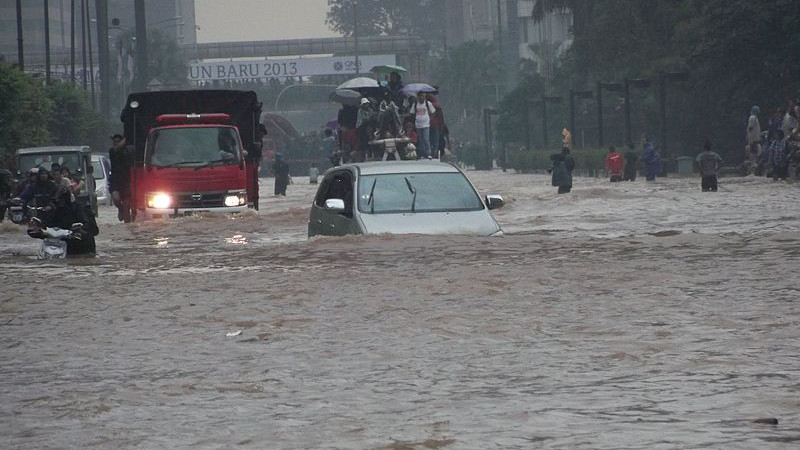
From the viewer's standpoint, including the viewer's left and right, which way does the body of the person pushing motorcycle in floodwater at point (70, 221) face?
facing the viewer and to the left of the viewer

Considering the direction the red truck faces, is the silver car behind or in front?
in front

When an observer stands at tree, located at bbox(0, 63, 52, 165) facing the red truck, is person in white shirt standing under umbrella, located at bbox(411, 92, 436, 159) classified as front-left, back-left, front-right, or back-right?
front-left

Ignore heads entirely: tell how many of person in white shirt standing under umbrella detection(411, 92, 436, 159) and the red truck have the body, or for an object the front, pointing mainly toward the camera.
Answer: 2

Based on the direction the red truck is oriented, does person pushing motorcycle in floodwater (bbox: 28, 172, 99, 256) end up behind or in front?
in front

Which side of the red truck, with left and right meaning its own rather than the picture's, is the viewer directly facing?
front

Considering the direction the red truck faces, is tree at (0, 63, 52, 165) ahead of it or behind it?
behind

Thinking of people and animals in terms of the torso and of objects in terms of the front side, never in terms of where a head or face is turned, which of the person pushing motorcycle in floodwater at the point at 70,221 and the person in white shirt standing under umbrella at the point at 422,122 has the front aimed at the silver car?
the person in white shirt standing under umbrella

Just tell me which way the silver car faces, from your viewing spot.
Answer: facing the viewer and to the right of the viewer

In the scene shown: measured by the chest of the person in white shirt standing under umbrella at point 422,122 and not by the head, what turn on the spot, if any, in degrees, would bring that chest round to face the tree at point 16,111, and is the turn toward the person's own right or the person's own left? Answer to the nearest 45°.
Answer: approximately 135° to the person's own right

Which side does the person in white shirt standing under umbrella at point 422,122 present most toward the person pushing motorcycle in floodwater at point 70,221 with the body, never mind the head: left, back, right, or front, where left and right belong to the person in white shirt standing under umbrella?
front

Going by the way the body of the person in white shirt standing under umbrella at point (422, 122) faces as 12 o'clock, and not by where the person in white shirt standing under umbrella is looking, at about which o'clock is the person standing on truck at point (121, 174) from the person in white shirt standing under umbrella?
The person standing on truck is roughly at 2 o'clock from the person in white shirt standing under umbrella.

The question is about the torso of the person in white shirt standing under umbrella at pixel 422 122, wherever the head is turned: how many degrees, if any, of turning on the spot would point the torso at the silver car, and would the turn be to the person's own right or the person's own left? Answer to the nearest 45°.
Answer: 0° — they already face it
